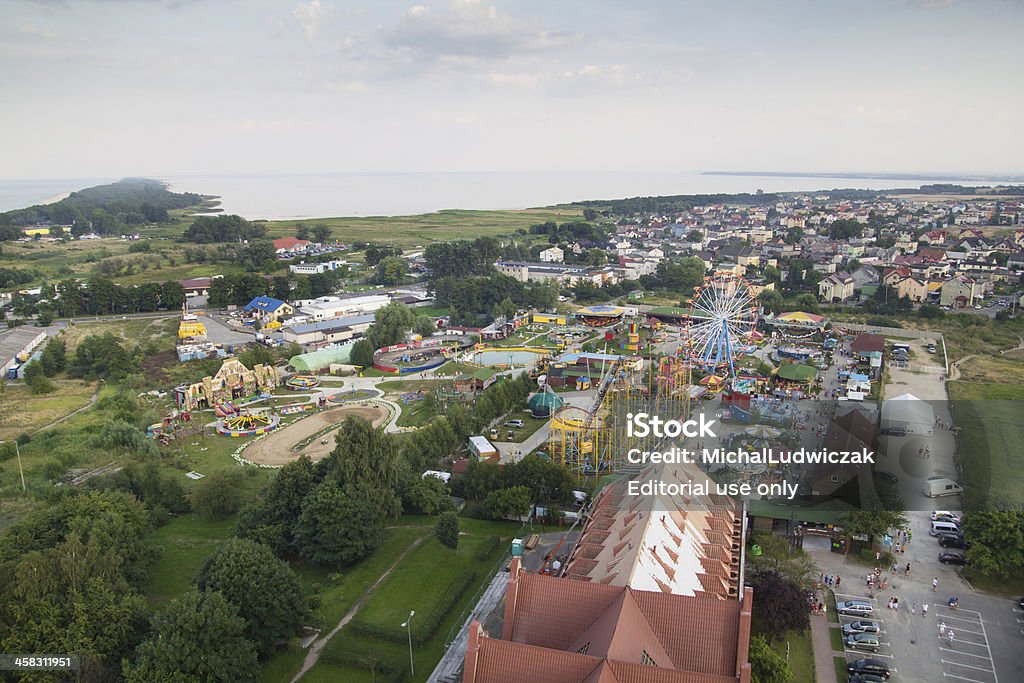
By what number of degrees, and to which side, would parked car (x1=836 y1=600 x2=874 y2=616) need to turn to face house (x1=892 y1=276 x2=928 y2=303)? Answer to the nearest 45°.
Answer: approximately 90° to its right

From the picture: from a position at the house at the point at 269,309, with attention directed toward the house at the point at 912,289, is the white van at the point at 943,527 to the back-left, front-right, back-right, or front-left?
front-right

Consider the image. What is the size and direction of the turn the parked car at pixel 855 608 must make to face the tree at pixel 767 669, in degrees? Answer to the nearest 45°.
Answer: approximately 90° to its left

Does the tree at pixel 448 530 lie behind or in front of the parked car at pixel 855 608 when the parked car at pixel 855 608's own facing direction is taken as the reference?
in front

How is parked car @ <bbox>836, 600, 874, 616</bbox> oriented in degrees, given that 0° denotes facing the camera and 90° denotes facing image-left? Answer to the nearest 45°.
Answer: approximately 90°

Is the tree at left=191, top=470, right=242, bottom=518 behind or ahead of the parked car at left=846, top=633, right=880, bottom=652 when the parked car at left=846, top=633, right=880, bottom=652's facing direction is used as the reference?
ahead

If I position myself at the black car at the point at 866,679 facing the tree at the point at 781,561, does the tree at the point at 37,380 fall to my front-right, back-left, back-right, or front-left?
front-left

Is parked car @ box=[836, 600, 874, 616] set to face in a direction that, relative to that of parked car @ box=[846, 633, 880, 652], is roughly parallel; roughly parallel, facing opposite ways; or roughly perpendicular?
roughly parallel

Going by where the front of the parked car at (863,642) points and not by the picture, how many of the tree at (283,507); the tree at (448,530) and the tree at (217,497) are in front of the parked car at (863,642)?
3

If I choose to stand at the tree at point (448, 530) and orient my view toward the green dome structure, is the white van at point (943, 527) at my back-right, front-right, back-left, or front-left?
front-right

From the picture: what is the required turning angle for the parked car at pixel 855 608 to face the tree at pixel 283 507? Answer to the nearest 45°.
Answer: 0° — it already faces it

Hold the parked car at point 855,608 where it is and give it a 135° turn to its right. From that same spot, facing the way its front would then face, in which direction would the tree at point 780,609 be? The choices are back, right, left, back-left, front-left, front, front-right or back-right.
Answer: back

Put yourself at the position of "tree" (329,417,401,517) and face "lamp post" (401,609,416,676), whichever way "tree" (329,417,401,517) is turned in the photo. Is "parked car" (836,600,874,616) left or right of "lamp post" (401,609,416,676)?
left

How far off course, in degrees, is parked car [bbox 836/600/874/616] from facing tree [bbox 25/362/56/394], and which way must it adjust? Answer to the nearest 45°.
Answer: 0° — it already faces it

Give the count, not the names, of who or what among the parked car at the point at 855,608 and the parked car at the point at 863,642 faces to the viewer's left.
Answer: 2

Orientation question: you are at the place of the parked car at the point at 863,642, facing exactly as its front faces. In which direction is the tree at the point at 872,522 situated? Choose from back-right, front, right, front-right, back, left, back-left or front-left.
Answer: right

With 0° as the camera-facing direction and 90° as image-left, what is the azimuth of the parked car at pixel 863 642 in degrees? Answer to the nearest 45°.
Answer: approximately 90°

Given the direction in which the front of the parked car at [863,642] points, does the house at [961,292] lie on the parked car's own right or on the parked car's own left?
on the parked car's own right

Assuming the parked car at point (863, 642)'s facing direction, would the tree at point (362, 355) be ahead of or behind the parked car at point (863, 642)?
ahead

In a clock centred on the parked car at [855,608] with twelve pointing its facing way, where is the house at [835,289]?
The house is roughly at 3 o'clock from the parked car.

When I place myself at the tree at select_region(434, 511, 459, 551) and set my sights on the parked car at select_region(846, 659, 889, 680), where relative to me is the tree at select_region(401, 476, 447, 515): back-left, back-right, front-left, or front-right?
back-left
